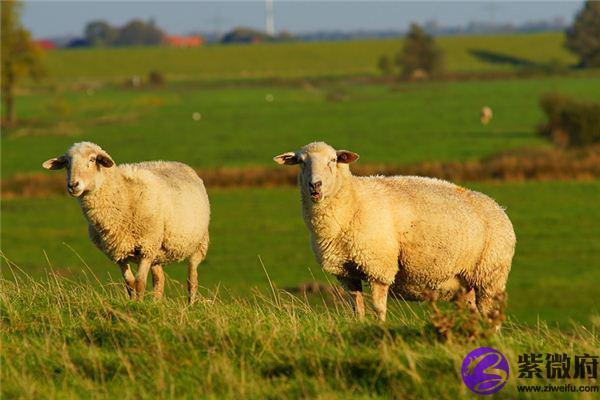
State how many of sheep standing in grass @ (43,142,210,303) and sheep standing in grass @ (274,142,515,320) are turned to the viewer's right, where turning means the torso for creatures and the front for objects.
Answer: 0

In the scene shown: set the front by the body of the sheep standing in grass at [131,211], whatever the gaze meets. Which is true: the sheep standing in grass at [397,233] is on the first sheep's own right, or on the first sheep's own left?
on the first sheep's own left

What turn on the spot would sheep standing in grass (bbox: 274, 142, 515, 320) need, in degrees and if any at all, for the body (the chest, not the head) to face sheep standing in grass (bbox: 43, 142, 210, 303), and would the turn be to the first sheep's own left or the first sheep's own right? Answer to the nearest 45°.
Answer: approximately 45° to the first sheep's own right

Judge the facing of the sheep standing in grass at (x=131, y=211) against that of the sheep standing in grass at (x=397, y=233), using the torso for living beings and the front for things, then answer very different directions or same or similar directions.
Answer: same or similar directions

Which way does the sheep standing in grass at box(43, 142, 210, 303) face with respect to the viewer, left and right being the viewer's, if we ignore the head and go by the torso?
facing the viewer and to the left of the viewer
